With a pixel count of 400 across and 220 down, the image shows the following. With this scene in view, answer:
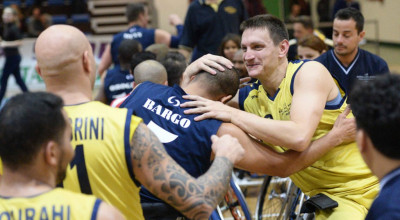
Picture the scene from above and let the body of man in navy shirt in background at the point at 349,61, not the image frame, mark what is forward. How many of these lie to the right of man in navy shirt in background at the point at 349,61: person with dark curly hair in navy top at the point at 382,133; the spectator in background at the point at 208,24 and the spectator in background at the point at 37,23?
2

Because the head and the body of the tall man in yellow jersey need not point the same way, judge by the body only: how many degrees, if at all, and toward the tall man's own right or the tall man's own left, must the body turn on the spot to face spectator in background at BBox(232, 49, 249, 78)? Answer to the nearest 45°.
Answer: approximately 135° to the tall man's own right

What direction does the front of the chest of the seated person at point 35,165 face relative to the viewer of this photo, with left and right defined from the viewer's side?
facing away from the viewer and to the right of the viewer

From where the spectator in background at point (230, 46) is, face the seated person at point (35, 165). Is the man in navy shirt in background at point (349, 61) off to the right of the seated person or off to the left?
left

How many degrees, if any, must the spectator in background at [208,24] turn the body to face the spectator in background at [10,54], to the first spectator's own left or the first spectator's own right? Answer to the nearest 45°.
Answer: approximately 135° to the first spectator's own right

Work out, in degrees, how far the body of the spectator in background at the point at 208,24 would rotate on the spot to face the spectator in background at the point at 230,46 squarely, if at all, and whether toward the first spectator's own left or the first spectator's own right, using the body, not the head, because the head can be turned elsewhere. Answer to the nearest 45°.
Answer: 0° — they already face them

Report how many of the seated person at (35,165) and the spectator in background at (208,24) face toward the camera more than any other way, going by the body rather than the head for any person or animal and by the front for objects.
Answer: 1

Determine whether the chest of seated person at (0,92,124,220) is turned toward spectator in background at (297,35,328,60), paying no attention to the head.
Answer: yes

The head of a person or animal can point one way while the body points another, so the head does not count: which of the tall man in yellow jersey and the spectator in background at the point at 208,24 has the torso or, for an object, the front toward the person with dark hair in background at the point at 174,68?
the spectator in background at the point at 208,24

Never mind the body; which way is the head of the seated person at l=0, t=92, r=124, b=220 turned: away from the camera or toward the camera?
away from the camera
